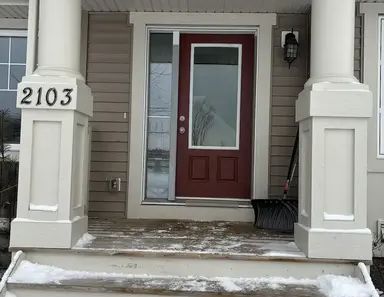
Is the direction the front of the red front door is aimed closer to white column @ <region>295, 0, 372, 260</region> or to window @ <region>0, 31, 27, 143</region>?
the white column

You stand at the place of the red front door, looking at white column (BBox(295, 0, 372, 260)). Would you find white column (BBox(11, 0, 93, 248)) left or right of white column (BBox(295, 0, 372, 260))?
right

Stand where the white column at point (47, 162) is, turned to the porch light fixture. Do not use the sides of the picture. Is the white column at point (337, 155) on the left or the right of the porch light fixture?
right

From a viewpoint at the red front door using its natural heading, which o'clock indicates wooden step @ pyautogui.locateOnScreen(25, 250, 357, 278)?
The wooden step is roughly at 12 o'clock from the red front door.
